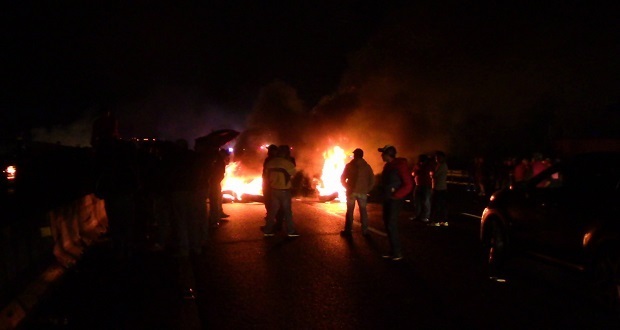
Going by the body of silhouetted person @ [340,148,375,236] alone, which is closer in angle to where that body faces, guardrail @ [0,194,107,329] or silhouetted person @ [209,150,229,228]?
the silhouetted person

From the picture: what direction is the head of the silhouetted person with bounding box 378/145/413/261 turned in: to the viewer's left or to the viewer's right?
to the viewer's left

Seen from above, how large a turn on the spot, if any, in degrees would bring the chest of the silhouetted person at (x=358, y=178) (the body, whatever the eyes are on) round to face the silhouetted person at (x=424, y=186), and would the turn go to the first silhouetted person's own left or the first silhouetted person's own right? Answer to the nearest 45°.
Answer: approximately 45° to the first silhouetted person's own right

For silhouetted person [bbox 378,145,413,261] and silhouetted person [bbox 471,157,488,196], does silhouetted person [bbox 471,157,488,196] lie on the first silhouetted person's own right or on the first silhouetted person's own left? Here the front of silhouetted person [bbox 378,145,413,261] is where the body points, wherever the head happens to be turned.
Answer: on the first silhouetted person's own right

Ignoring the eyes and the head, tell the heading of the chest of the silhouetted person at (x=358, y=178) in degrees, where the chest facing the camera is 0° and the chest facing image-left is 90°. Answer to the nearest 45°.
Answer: approximately 180°

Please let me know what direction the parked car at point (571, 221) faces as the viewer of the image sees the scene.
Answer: facing away from the viewer and to the left of the viewer

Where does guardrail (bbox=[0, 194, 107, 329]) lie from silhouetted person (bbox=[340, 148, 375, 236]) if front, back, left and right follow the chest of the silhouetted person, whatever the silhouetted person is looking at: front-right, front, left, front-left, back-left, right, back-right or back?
back-left
